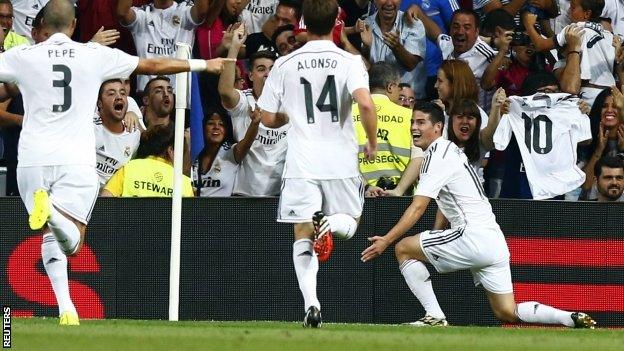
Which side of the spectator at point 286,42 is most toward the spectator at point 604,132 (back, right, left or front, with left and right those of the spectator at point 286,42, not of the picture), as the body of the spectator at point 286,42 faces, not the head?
left

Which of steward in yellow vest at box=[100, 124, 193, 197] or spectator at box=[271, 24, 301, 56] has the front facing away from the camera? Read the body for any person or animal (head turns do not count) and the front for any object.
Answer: the steward in yellow vest

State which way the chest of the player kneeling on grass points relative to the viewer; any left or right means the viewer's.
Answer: facing to the left of the viewer

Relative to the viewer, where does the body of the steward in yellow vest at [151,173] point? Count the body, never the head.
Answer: away from the camera

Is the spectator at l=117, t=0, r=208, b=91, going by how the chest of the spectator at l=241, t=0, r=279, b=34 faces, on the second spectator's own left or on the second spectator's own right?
on the second spectator's own right

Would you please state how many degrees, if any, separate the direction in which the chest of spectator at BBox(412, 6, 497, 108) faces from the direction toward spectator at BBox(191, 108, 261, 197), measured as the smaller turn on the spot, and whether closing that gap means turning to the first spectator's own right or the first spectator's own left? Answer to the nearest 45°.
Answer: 0° — they already face them

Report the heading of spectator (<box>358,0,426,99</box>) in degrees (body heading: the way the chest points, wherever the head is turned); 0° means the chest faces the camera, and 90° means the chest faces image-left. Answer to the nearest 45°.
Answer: approximately 0°
